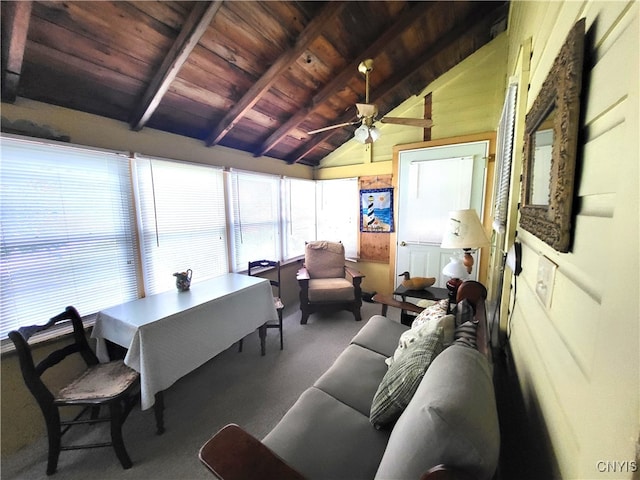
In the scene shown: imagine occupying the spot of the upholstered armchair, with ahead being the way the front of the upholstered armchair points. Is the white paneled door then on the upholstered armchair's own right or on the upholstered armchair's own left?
on the upholstered armchair's own left

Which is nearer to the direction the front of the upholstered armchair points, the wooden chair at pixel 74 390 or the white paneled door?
the wooden chair

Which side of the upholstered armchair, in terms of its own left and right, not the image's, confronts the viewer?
front

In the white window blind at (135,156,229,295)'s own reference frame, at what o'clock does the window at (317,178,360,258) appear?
The window is roughly at 10 o'clock from the white window blind.

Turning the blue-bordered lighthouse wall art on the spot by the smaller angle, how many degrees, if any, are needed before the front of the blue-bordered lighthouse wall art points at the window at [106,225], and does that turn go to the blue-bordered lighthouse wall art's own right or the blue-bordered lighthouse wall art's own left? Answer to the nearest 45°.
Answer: approximately 45° to the blue-bordered lighthouse wall art's own right

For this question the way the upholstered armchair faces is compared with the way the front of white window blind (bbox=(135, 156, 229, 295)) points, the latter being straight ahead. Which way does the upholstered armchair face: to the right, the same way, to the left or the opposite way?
to the right

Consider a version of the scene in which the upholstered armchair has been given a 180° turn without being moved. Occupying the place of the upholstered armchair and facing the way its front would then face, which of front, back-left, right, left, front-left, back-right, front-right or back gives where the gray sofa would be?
back

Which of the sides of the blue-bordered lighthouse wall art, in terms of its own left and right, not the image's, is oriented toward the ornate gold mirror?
front

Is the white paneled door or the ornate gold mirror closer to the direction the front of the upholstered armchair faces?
the ornate gold mirror

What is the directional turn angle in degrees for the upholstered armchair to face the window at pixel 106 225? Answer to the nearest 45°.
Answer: approximately 45° to its right

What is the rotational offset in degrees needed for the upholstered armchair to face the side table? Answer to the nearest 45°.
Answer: approximately 45° to its left

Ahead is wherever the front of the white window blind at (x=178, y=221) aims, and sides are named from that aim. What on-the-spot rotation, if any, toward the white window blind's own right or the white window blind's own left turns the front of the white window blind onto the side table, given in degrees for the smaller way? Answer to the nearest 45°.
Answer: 0° — it already faces it

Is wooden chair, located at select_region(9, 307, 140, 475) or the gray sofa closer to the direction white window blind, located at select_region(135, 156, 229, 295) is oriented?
the gray sofa
